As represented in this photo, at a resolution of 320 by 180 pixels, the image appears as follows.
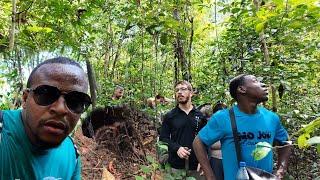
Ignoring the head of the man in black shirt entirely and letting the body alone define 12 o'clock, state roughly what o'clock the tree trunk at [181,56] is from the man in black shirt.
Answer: The tree trunk is roughly at 6 o'clock from the man in black shirt.

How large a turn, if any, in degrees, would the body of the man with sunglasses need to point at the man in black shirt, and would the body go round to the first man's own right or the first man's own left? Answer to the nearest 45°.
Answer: approximately 135° to the first man's own left

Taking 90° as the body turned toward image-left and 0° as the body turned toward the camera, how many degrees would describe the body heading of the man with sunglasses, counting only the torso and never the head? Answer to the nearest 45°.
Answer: approximately 0°

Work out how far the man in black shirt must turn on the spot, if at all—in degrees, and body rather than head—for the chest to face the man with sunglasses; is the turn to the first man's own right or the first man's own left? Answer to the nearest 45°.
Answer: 0° — they already face them

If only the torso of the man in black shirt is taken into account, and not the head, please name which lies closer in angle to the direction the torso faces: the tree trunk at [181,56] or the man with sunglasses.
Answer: the man with sunglasses

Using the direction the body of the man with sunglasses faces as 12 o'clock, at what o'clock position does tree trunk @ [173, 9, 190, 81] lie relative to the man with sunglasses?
The tree trunk is roughly at 7 o'clock from the man with sunglasses.

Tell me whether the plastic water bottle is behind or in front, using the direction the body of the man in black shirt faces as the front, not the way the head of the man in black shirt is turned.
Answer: in front

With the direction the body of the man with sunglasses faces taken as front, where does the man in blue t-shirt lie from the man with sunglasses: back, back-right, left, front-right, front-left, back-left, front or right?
back-left
